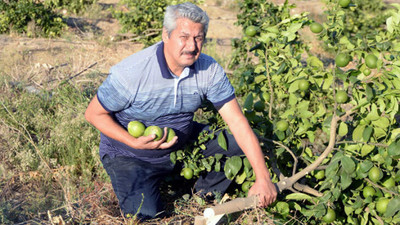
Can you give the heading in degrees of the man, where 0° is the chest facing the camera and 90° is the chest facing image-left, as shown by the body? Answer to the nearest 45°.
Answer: approximately 315°
